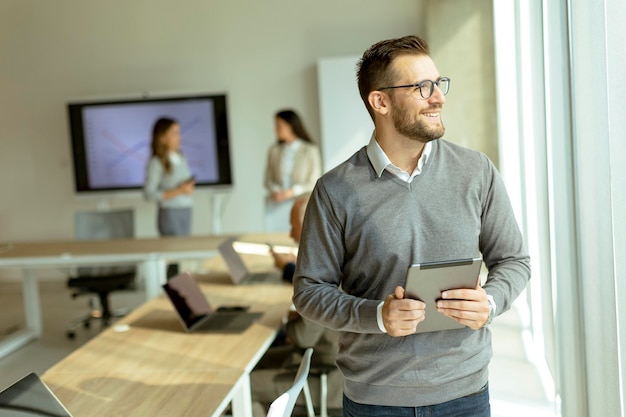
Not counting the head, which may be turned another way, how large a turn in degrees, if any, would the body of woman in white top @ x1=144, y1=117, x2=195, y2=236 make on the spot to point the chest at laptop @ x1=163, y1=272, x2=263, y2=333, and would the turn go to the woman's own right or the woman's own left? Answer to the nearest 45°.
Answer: approximately 45° to the woman's own right

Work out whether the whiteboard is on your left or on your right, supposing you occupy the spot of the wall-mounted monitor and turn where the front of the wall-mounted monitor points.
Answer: on your left

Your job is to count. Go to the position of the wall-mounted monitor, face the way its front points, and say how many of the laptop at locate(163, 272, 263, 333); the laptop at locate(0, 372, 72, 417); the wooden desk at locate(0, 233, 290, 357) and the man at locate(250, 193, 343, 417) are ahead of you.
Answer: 4

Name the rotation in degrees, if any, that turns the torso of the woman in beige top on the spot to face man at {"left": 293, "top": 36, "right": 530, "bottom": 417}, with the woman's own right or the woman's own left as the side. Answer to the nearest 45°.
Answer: approximately 45° to the woman's own left

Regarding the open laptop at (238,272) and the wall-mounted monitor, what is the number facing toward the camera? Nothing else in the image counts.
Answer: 1

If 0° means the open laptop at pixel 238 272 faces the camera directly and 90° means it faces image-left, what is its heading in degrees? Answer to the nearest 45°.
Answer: approximately 270°

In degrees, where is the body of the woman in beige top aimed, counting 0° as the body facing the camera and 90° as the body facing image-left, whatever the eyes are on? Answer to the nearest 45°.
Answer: approximately 45°

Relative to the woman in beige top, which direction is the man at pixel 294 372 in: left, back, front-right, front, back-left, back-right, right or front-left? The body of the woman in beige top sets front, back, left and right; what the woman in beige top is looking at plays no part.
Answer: front-left

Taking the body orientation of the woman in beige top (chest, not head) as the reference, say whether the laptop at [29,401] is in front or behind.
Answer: in front

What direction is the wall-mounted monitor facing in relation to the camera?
toward the camera

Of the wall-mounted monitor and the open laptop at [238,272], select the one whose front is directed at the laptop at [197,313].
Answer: the wall-mounted monitor
